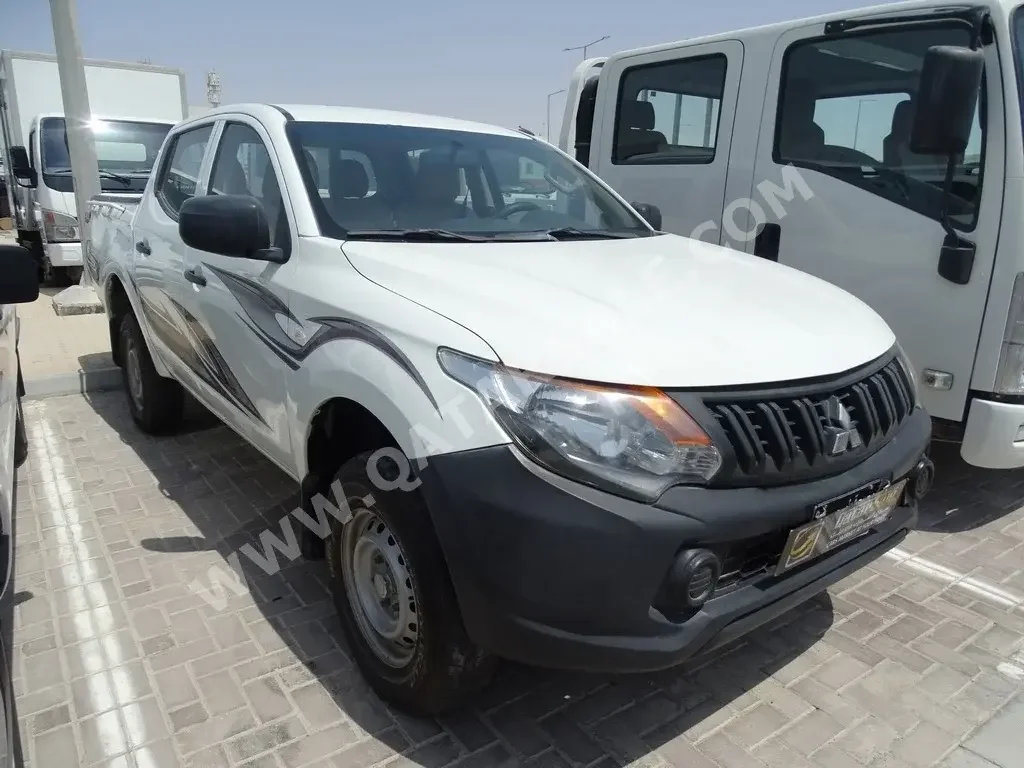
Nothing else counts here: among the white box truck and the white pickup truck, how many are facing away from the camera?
0

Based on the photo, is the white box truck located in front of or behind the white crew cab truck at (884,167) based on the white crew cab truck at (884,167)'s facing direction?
behind

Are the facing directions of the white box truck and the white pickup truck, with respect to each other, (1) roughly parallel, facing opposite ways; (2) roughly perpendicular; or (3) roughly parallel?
roughly parallel

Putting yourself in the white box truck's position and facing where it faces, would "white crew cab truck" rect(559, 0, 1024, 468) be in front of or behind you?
in front

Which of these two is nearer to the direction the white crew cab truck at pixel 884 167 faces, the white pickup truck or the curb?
the white pickup truck

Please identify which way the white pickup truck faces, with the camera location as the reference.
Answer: facing the viewer and to the right of the viewer

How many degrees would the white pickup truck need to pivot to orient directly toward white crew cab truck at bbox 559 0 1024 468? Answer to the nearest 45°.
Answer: approximately 90° to its left

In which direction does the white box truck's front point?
toward the camera

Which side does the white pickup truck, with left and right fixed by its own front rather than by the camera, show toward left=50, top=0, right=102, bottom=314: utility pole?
back

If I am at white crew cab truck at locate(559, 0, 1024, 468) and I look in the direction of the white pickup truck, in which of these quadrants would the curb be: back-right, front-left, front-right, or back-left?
front-right

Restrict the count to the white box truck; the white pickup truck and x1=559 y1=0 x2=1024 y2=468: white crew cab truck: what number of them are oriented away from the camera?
0

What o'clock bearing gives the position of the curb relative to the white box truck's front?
The curb is roughly at 12 o'clock from the white box truck.

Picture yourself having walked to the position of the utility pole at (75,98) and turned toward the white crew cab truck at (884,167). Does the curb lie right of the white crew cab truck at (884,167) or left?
right

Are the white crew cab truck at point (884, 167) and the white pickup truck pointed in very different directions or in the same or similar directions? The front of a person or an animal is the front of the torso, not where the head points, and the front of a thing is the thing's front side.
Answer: same or similar directions

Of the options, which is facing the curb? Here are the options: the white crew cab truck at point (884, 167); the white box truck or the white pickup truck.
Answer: the white box truck
